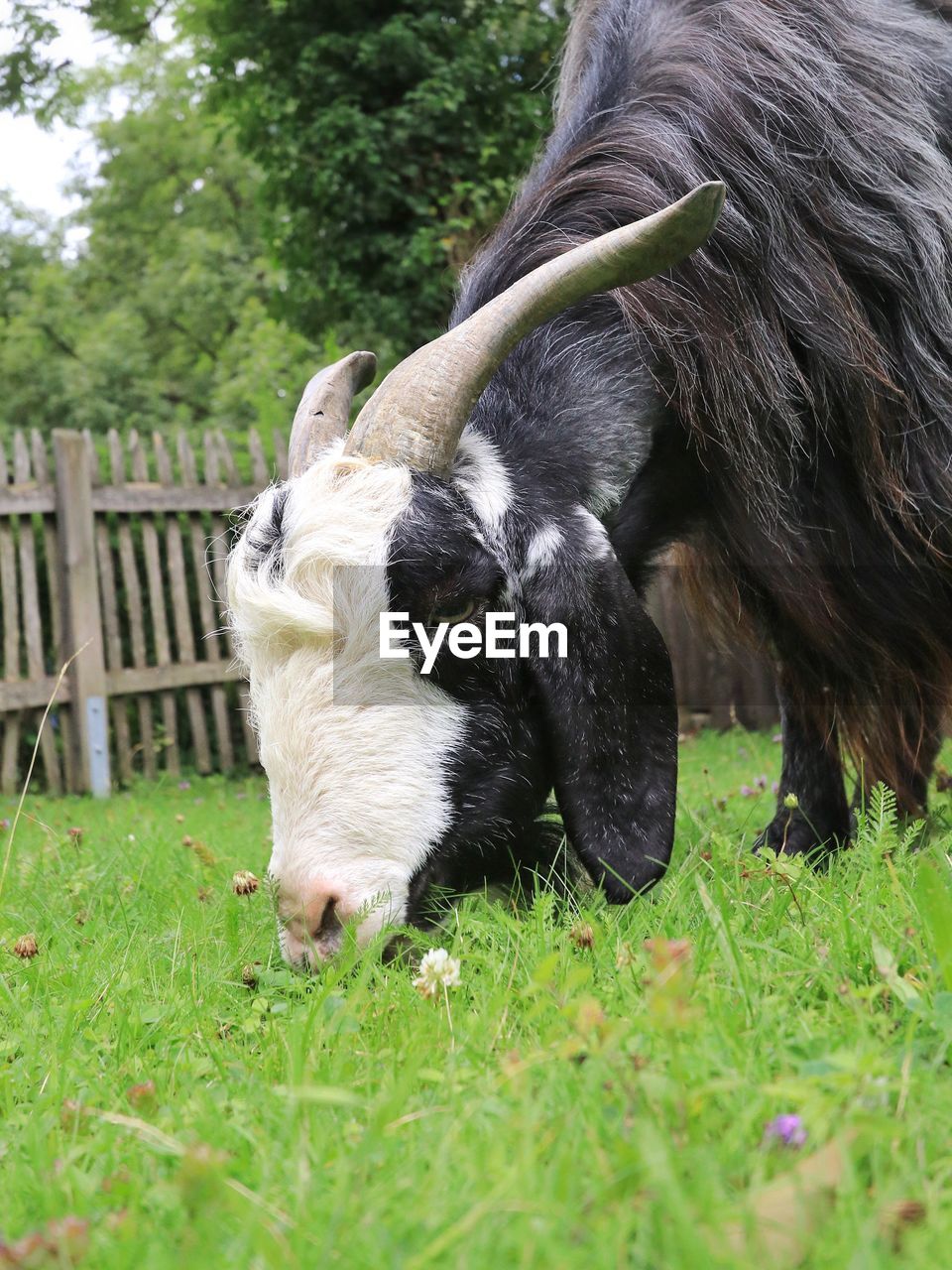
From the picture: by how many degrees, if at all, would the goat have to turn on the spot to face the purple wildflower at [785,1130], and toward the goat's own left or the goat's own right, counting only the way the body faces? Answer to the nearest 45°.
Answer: approximately 45° to the goat's own left

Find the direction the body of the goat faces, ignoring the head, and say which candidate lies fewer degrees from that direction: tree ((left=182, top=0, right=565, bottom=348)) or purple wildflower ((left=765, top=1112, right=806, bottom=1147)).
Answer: the purple wildflower

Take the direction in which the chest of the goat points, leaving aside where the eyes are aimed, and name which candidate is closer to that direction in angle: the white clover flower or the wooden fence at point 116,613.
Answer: the white clover flower

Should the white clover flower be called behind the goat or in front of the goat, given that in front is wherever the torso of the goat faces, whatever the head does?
in front

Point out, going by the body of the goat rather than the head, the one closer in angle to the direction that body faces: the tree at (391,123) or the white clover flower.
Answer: the white clover flower

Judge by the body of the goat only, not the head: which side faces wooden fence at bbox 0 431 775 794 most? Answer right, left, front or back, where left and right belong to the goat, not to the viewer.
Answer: right

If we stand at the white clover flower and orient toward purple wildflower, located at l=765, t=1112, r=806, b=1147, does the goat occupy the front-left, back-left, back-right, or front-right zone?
back-left
